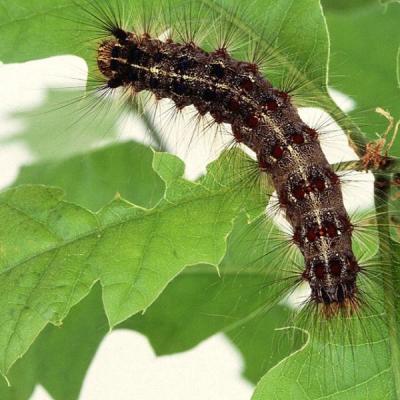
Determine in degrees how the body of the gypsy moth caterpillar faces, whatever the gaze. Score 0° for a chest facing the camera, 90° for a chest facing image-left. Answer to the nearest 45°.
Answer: approximately 90°

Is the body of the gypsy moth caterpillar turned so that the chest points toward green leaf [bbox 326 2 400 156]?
no
